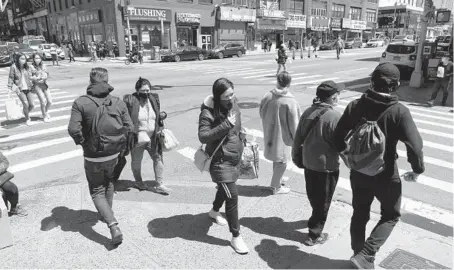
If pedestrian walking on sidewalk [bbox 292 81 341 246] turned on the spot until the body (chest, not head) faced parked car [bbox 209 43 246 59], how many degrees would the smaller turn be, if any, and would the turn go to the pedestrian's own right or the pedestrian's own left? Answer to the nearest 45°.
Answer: approximately 45° to the pedestrian's own left

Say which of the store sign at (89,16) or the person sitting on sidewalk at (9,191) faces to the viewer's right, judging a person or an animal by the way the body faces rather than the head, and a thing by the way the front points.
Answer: the person sitting on sidewalk

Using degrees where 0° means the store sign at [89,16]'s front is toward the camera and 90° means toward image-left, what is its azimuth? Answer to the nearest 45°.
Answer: approximately 45°

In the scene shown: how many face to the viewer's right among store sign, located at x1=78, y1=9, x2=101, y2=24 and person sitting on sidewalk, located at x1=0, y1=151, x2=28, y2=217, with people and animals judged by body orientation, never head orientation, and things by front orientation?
1

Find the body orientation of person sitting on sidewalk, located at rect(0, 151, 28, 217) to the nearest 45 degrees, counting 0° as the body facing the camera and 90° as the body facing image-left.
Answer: approximately 270°

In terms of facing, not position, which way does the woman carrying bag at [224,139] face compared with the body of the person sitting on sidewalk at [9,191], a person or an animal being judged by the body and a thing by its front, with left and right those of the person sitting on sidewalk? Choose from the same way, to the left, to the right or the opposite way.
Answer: to the right

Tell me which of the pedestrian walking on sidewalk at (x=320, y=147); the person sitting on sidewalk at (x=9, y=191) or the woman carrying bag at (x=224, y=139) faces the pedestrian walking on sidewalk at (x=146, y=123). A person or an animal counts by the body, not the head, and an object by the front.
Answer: the person sitting on sidewalk at (x=9, y=191)

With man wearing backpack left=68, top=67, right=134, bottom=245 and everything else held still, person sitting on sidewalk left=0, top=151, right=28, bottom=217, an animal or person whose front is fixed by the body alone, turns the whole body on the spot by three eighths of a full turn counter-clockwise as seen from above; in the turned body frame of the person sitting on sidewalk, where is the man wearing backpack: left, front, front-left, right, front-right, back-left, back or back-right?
back

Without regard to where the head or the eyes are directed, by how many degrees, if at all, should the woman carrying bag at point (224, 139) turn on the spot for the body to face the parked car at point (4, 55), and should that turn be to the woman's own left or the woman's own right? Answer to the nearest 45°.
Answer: approximately 180°

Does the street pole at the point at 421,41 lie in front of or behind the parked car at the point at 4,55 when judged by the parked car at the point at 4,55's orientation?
in front

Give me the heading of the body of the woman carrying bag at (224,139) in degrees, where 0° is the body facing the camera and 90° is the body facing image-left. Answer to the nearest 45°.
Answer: approximately 315°

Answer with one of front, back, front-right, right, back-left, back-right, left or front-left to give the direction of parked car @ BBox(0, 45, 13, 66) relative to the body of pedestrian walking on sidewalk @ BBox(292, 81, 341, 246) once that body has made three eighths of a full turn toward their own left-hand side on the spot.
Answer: front-right

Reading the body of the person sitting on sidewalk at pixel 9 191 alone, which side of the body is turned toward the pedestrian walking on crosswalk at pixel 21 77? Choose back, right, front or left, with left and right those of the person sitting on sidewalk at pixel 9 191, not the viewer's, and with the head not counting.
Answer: left

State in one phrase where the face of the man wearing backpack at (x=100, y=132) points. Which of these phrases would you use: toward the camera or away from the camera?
away from the camera

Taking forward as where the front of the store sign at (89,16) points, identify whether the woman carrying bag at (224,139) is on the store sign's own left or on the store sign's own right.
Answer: on the store sign's own left
